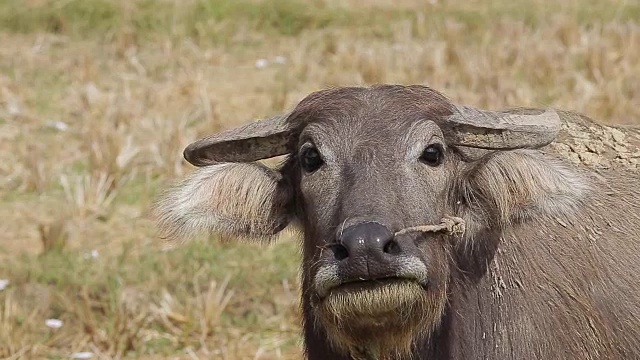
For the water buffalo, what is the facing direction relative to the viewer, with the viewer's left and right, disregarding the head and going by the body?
facing the viewer and to the left of the viewer
